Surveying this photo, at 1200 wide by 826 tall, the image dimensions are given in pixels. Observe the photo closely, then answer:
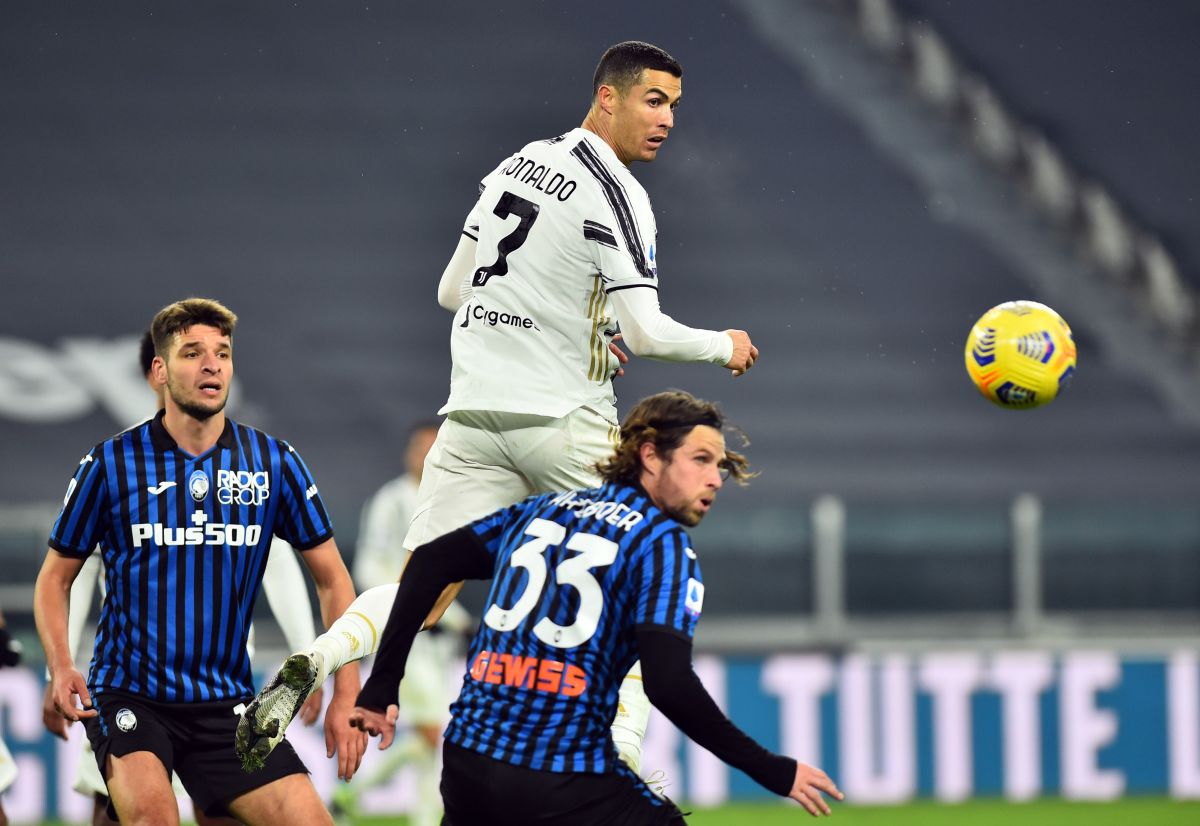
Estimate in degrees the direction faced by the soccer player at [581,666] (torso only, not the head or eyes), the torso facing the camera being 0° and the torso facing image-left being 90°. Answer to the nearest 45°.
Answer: approximately 225°

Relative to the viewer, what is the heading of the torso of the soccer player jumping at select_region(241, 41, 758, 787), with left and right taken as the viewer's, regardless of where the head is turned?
facing away from the viewer and to the right of the viewer

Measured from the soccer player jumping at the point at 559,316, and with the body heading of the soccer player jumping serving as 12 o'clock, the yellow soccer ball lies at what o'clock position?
The yellow soccer ball is roughly at 1 o'clock from the soccer player jumping.
